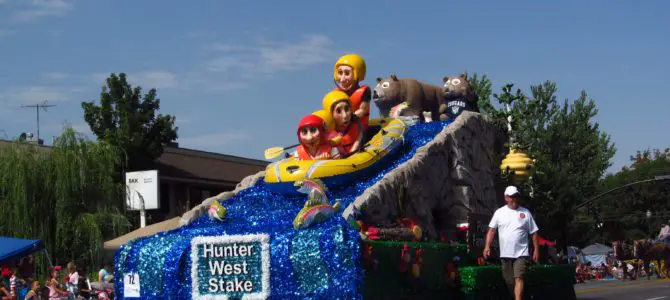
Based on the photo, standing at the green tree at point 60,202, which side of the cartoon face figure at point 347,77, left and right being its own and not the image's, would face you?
right

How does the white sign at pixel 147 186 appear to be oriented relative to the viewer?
toward the camera

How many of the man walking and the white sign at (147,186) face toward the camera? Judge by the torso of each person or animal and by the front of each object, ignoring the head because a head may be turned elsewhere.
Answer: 2

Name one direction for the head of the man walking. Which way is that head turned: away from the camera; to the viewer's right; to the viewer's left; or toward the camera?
toward the camera

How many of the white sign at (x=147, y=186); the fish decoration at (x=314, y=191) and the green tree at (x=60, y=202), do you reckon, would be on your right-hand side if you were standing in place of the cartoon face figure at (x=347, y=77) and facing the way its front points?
2

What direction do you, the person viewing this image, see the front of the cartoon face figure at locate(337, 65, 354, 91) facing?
facing the viewer and to the left of the viewer

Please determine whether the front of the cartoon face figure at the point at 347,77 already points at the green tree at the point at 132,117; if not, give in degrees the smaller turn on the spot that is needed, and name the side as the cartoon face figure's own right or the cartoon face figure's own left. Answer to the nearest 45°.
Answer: approximately 90° to the cartoon face figure's own right

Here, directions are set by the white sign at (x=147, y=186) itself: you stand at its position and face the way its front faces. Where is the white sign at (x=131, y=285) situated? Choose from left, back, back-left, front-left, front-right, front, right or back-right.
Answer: front

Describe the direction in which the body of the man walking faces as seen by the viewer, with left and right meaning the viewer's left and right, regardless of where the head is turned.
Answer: facing the viewer

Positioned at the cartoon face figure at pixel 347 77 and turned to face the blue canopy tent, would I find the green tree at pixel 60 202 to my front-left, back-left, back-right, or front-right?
front-right
